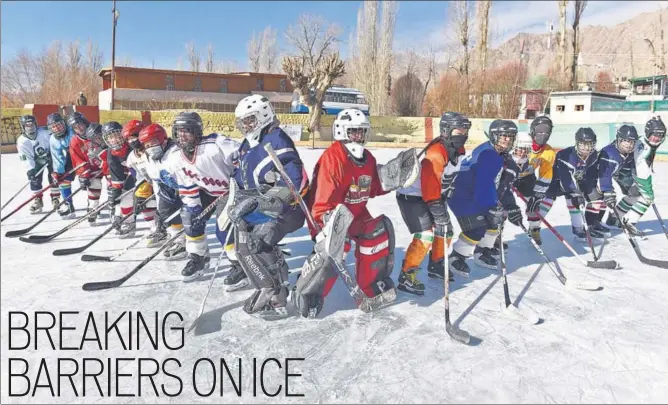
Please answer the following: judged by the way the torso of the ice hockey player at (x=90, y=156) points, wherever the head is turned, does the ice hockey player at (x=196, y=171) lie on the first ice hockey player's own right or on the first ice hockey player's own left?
on the first ice hockey player's own left

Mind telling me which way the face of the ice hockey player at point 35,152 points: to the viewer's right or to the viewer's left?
to the viewer's right

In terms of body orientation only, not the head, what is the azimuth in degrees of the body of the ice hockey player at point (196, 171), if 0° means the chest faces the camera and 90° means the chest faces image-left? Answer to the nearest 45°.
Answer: approximately 45°

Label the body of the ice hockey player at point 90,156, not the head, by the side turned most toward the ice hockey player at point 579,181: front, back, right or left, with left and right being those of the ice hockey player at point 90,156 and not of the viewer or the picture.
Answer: left

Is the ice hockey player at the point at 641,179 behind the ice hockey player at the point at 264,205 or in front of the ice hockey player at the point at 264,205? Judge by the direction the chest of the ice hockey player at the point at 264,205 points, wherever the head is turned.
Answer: behind

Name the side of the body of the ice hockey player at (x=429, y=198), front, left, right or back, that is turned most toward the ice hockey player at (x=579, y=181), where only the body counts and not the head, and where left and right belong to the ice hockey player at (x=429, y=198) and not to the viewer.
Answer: left
